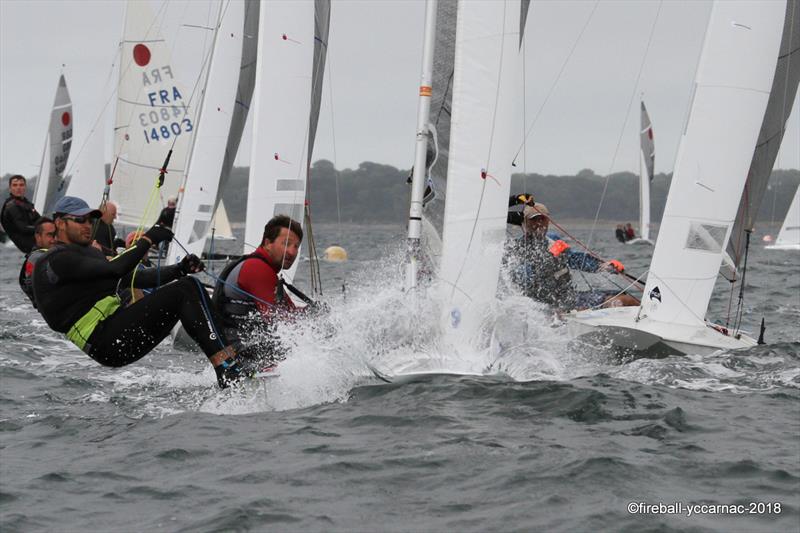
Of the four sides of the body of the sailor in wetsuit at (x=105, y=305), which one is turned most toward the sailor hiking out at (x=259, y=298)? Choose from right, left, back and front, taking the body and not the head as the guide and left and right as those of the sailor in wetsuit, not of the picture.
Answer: front

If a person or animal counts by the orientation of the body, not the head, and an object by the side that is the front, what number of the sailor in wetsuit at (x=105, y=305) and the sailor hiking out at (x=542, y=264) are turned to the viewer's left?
0

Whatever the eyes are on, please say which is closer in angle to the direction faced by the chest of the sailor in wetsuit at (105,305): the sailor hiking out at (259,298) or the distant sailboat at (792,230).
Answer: the sailor hiking out

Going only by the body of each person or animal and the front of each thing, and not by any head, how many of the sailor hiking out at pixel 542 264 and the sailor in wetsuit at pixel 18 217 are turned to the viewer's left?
0

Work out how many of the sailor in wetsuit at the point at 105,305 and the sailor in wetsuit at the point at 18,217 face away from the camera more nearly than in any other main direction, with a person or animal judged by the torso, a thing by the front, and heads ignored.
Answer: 0

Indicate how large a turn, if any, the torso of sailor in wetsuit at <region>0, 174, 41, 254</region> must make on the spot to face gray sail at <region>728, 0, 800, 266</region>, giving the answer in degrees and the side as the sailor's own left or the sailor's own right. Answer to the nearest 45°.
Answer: approximately 45° to the sailor's own left

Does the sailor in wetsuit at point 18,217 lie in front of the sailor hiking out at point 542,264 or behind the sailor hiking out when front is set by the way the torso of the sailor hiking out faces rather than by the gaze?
behind

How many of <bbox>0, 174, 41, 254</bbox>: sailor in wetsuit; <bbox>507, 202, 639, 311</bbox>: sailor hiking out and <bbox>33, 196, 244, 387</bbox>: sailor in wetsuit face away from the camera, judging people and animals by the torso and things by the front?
0

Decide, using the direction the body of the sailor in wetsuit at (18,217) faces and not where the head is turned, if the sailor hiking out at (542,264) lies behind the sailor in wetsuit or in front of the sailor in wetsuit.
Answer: in front

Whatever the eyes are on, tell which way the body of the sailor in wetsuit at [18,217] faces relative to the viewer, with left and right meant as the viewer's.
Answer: facing the viewer and to the right of the viewer

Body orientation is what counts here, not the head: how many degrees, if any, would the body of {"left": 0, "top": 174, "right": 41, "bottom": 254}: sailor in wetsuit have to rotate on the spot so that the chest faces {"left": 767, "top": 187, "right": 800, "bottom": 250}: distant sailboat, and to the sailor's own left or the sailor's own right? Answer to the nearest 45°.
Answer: approximately 90° to the sailor's own left

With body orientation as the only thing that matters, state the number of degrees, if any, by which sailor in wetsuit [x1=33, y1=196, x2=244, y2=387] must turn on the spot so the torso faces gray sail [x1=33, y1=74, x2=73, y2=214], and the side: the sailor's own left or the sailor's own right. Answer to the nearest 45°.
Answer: approximately 90° to the sailor's own left

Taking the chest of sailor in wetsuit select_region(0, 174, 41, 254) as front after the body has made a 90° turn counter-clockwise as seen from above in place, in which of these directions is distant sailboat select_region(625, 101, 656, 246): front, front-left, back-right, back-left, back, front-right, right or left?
front

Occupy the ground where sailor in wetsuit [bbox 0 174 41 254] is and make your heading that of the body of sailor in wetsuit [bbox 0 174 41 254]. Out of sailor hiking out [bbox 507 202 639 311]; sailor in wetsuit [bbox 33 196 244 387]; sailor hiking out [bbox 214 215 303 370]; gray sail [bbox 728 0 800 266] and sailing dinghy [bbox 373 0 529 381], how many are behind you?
0

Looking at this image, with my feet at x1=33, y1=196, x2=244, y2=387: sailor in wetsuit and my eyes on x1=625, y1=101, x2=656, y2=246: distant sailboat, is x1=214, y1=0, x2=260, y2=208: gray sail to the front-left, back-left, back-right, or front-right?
front-left
